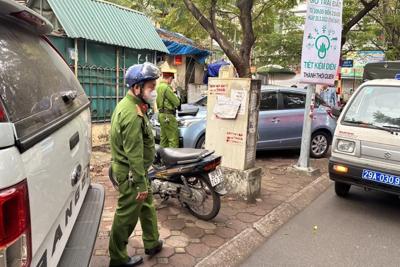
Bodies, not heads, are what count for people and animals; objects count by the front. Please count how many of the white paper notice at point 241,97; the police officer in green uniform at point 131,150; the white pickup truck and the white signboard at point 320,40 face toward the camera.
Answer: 2

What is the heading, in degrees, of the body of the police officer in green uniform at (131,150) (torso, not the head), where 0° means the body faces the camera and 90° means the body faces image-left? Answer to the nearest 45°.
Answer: approximately 270°

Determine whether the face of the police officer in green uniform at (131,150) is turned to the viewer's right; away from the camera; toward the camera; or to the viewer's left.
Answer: to the viewer's right

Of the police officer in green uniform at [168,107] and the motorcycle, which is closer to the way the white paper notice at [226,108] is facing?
the motorcycle

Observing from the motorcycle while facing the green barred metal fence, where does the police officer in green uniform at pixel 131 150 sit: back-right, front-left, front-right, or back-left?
back-left

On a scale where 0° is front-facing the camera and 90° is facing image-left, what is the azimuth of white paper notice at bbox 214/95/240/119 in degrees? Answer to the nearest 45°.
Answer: approximately 0°

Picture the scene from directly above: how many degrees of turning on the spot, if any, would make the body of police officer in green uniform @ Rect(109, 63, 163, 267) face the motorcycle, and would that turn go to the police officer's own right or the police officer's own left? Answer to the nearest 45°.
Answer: approximately 45° to the police officer's own left

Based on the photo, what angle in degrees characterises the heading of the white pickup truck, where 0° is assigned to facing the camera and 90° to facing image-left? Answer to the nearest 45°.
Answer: approximately 135°

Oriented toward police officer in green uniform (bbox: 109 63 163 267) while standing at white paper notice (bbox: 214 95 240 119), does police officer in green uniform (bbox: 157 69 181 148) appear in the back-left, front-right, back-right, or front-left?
back-right

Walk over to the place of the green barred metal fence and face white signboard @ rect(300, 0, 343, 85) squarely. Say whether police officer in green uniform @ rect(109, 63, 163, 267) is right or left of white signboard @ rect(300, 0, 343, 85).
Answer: right

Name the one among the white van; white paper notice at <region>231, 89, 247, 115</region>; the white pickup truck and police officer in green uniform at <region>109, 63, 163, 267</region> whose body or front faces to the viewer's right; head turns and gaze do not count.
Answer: the police officer in green uniform

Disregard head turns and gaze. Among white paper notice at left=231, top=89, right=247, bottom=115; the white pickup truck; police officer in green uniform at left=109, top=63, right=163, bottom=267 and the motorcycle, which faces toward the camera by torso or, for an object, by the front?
the white paper notice
